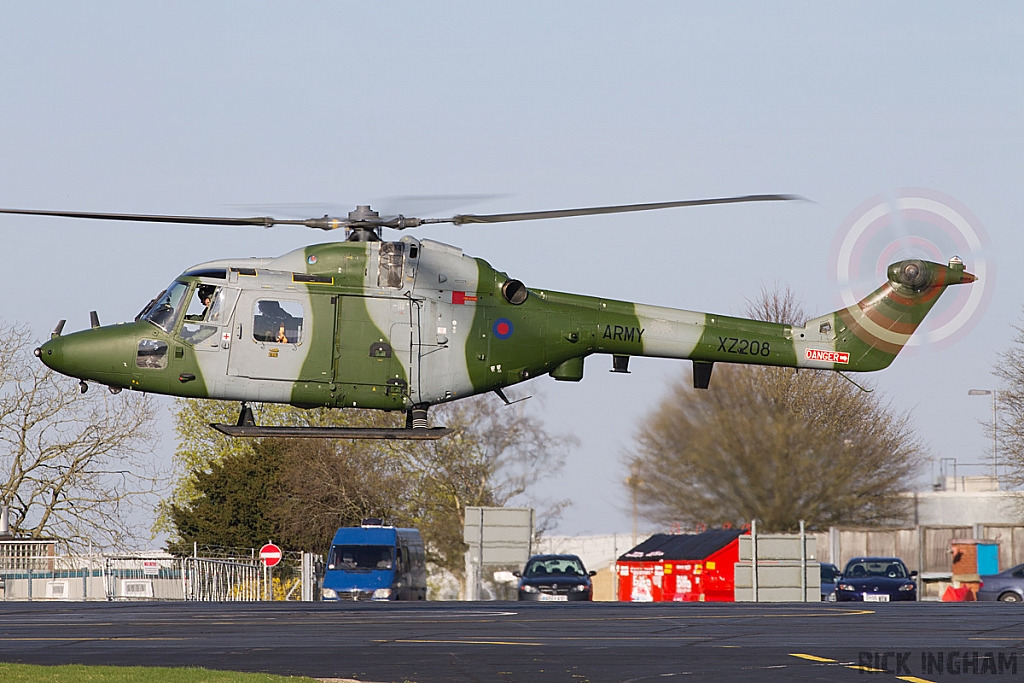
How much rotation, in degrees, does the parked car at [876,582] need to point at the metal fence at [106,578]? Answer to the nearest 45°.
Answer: approximately 90° to its right

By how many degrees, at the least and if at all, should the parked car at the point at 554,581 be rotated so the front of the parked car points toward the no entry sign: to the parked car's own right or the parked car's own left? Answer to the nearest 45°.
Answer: approximately 135° to the parked car's own right

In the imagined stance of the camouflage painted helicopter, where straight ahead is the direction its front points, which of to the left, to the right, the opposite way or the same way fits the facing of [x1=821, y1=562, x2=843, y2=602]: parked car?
to the left

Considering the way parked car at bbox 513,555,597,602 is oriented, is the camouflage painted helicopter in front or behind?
in front

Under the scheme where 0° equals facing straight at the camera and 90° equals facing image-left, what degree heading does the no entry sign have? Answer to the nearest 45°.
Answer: approximately 0°

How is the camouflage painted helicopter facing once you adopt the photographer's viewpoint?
facing to the left of the viewer

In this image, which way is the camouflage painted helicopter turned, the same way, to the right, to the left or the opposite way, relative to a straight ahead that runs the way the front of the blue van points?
to the right

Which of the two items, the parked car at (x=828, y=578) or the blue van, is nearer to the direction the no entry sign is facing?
the blue van

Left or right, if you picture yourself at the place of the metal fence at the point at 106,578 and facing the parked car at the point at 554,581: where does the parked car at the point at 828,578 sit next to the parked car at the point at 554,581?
left

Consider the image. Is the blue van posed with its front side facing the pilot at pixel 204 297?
yes

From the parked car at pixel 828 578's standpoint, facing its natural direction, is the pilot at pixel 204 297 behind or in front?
in front
